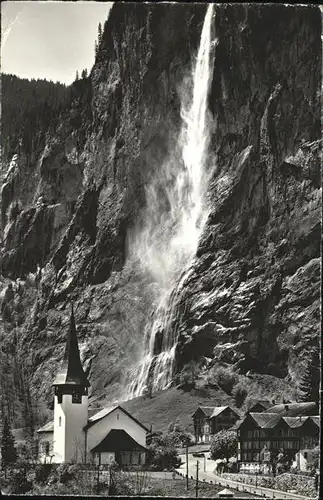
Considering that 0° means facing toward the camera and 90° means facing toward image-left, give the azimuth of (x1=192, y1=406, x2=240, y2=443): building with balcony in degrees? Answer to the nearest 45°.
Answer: approximately 45°

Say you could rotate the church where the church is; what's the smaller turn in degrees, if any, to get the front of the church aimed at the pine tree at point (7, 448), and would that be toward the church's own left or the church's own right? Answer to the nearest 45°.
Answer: approximately 135° to the church's own right

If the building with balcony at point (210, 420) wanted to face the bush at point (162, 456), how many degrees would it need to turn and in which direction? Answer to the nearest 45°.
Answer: approximately 45° to its right

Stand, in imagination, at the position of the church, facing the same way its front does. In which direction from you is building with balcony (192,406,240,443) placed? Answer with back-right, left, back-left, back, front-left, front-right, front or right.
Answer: back-left

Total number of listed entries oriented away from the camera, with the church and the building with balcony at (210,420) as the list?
0

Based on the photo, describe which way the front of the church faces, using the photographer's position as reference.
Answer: facing the viewer and to the right of the viewer
